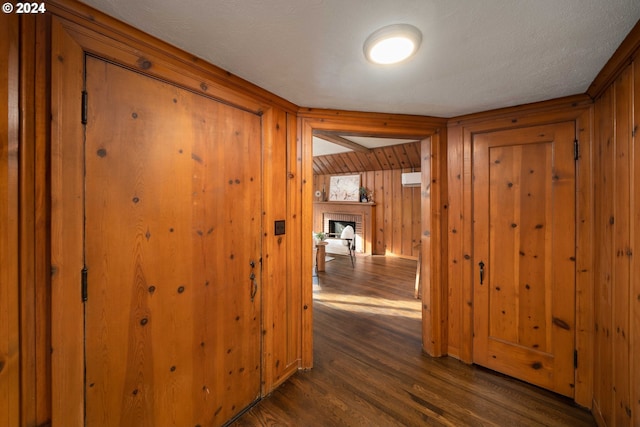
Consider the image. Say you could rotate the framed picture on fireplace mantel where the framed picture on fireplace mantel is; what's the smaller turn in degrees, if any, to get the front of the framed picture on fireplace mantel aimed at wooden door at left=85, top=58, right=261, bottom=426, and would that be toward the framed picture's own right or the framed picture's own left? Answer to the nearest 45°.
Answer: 0° — it already faces it

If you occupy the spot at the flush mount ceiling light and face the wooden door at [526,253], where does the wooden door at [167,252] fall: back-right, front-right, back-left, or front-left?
back-left

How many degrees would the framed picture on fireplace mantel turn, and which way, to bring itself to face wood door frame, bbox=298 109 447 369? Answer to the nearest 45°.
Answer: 0° — it already faces it

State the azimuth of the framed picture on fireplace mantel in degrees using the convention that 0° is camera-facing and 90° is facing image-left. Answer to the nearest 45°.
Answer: approximately 0°

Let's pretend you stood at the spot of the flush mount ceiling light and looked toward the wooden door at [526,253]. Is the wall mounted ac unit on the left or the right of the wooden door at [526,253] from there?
left

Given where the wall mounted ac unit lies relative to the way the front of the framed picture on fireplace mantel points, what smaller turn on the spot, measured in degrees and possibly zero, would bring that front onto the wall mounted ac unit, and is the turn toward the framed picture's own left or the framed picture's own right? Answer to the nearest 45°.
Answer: approximately 45° to the framed picture's own left

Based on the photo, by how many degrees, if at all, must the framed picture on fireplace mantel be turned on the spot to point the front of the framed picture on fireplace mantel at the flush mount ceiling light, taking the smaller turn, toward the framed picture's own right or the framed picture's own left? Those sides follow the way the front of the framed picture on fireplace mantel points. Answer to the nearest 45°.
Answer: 0° — it already faces it

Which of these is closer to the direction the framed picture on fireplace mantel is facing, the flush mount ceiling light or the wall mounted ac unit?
the flush mount ceiling light

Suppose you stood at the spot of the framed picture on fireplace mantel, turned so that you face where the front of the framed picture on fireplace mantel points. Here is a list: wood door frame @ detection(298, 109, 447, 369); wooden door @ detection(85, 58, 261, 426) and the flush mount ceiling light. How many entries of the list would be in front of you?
3
